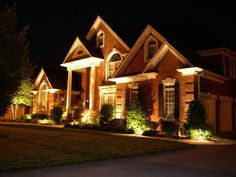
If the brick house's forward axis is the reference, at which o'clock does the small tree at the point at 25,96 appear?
The small tree is roughly at 3 o'clock from the brick house.

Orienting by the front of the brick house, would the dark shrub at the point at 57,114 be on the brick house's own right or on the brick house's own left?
on the brick house's own right

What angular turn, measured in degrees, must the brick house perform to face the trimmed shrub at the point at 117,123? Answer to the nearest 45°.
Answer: approximately 45° to its right

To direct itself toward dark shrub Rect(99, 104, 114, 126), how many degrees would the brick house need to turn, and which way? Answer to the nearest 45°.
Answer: approximately 45° to its right

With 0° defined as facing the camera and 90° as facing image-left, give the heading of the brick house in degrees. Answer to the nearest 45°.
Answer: approximately 45°

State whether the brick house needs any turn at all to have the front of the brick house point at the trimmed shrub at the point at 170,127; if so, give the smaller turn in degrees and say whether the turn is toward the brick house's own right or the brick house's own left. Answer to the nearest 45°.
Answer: approximately 45° to the brick house's own left
